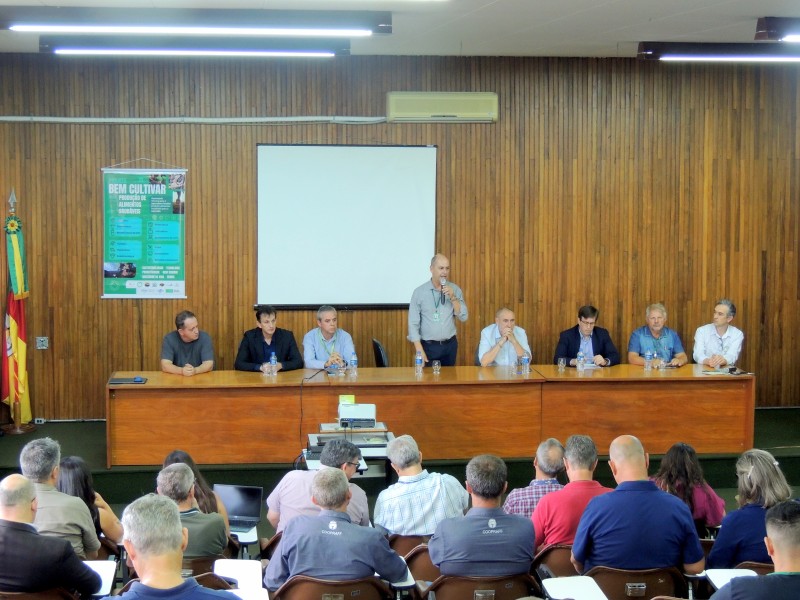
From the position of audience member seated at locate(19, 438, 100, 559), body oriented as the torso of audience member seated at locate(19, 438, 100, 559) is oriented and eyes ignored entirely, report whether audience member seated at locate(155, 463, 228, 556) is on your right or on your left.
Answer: on your right

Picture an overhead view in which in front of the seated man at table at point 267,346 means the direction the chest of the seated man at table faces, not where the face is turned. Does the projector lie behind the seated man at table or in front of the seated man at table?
in front

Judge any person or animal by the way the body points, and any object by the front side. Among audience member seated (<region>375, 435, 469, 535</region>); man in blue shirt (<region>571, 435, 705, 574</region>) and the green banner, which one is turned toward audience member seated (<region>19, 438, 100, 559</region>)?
the green banner

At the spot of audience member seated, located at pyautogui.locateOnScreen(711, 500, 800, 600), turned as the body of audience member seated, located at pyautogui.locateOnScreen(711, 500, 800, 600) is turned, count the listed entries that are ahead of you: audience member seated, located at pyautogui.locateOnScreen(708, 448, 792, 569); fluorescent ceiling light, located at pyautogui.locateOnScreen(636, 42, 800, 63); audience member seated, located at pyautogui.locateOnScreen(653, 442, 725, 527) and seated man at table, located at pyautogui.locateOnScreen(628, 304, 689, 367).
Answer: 4

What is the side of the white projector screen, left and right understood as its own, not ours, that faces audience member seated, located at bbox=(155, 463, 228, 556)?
front

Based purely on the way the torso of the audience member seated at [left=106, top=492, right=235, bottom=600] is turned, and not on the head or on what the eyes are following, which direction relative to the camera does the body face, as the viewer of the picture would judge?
away from the camera

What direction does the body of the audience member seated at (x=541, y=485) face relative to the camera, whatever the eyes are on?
away from the camera

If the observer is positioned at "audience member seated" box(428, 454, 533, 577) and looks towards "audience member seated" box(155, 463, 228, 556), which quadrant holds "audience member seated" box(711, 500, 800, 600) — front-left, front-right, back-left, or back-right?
back-left

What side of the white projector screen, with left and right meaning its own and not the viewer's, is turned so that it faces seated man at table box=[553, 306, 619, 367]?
left

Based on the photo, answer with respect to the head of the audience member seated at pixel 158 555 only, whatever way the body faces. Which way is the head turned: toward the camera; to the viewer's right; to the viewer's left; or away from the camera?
away from the camera

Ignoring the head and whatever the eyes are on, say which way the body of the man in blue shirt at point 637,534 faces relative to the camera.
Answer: away from the camera

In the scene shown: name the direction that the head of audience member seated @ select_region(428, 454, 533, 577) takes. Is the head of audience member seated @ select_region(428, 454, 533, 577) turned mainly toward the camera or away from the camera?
away from the camera

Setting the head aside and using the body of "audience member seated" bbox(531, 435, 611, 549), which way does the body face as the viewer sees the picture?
away from the camera

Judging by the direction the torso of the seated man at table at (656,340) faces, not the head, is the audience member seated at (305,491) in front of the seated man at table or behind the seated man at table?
in front

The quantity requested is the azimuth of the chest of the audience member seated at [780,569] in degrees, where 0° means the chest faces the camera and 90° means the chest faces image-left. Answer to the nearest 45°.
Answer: approximately 180°
